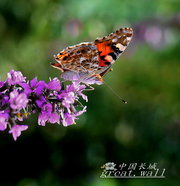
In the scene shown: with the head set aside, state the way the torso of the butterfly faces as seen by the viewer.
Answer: to the viewer's right
